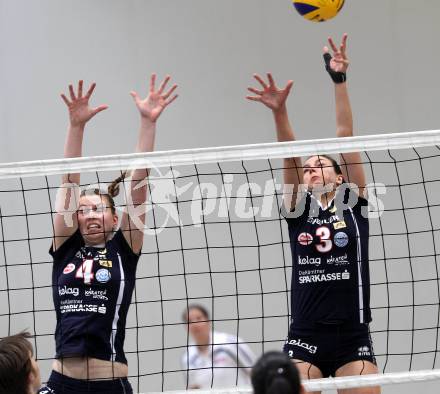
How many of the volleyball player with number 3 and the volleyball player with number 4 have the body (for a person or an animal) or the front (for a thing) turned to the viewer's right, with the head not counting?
0

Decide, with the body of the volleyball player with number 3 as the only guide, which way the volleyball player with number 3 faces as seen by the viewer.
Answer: toward the camera

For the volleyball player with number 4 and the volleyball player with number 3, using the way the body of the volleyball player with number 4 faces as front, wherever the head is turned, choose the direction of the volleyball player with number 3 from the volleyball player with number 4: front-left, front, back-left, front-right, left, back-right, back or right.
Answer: back-left

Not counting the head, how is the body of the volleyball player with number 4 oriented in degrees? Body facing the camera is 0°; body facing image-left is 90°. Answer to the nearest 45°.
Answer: approximately 45°
